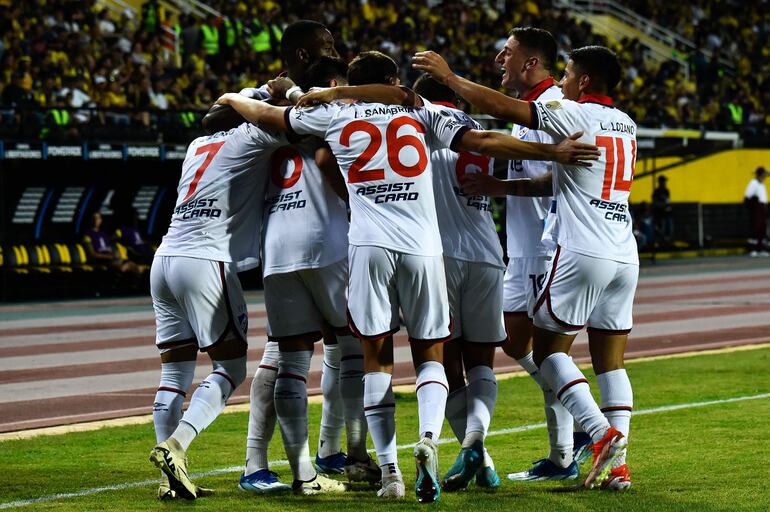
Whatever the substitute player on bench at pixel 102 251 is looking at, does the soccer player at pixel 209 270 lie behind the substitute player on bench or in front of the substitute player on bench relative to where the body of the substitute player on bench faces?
in front

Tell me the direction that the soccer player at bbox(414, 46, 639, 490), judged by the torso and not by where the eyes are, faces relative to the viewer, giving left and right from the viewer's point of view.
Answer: facing away from the viewer and to the left of the viewer

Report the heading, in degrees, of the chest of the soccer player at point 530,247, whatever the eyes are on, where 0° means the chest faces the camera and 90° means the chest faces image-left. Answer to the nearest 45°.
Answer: approximately 90°

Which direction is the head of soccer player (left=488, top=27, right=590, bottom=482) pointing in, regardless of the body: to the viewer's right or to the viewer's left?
to the viewer's left

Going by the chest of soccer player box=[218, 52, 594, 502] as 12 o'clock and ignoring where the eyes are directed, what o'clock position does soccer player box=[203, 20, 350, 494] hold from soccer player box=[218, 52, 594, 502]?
soccer player box=[203, 20, 350, 494] is roughly at 10 o'clock from soccer player box=[218, 52, 594, 502].

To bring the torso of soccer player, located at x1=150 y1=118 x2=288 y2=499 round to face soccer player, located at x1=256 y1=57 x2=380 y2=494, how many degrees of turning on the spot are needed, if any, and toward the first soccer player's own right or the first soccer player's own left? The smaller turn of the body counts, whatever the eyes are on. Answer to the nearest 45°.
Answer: approximately 45° to the first soccer player's own right

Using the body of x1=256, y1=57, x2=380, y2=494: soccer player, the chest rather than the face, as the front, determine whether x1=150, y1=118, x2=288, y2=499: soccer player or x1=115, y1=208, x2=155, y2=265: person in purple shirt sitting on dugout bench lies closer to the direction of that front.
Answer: the person in purple shirt sitting on dugout bench

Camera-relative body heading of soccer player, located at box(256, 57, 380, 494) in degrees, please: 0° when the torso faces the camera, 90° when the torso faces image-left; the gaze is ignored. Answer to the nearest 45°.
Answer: approximately 225°

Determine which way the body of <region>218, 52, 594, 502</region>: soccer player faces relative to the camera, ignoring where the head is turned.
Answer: away from the camera
